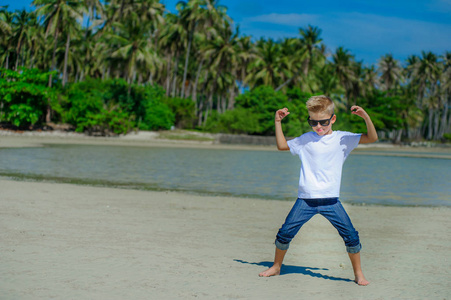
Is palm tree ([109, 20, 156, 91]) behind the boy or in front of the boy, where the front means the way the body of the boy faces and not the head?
behind

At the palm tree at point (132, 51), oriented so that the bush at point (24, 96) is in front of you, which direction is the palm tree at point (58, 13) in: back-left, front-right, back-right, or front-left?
front-right

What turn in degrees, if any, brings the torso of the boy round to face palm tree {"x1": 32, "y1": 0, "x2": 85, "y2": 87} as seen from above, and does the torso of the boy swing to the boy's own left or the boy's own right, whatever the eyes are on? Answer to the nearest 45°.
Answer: approximately 135° to the boy's own right

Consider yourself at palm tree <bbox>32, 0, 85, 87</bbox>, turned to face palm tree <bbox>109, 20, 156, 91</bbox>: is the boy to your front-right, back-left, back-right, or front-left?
front-right

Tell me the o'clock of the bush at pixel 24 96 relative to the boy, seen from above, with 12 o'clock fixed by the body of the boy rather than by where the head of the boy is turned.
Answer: The bush is roughly at 5 o'clock from the boy.

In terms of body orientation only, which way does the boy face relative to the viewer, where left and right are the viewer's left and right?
facing the viewer

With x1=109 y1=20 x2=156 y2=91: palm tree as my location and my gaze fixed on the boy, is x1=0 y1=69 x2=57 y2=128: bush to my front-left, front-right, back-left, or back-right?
front-right
